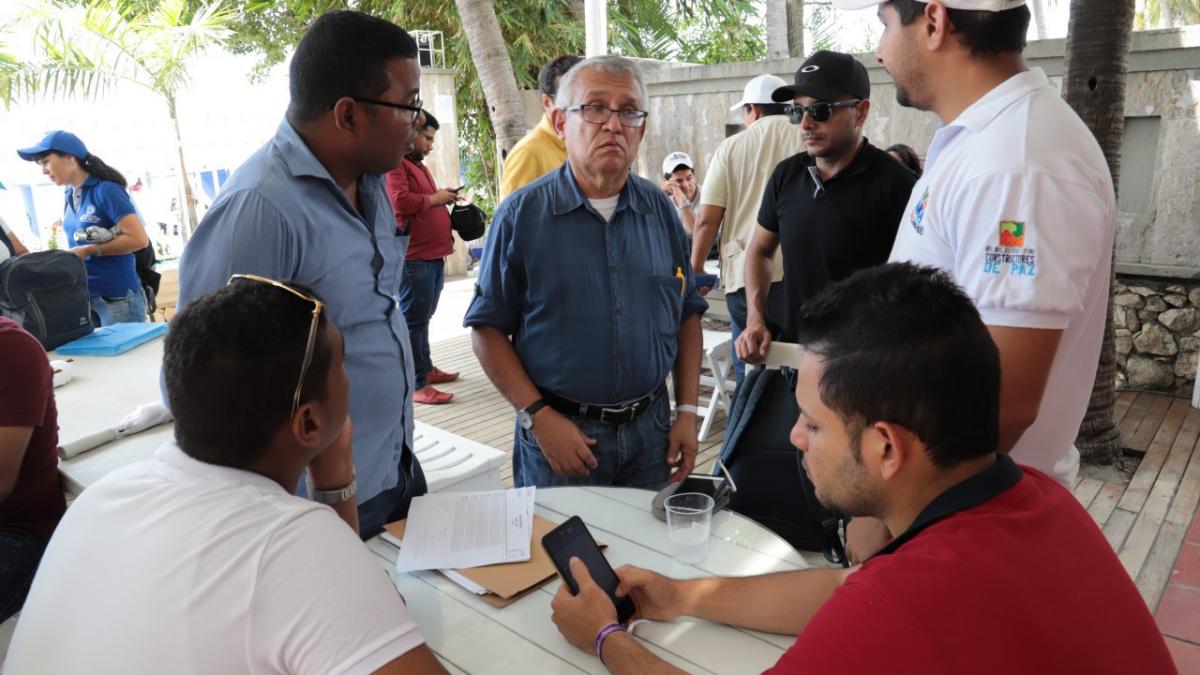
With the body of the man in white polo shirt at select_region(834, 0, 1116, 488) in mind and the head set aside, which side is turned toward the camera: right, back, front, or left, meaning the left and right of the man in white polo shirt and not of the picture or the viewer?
left

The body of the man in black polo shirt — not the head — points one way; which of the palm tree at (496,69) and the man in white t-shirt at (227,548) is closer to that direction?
the man in white t-shirt

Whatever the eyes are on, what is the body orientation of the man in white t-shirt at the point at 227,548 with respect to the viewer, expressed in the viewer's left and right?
facing away from the viewer and to the right of the viewer
